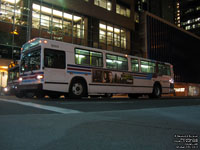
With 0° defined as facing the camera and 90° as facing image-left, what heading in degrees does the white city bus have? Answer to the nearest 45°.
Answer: approximately 45°

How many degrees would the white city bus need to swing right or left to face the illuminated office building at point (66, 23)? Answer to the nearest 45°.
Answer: approximately 135° to its right
